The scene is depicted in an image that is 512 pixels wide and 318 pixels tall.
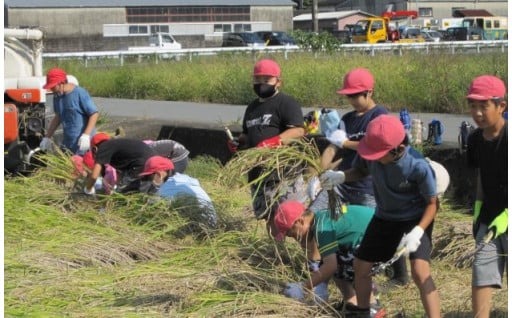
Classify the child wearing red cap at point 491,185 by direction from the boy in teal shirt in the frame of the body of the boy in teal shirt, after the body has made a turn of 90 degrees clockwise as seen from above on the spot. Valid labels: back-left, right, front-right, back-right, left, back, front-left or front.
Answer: back-right

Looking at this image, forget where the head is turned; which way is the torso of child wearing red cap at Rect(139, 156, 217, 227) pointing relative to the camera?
to the viewer's left

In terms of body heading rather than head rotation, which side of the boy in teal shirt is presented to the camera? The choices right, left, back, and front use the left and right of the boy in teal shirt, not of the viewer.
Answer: left

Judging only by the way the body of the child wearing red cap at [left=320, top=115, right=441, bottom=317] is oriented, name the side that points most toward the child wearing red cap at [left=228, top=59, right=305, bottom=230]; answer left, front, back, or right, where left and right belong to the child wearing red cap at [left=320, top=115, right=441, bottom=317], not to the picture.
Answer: right

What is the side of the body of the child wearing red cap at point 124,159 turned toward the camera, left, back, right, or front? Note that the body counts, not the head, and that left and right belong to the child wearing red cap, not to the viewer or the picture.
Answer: left

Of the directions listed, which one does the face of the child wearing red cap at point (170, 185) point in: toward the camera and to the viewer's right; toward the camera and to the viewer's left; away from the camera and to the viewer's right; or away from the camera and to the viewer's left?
toward the camera and to the viewer's left

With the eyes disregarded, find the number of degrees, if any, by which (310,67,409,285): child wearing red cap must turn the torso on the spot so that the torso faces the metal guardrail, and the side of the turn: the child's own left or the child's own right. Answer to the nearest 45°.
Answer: approximately 135° to the child's own right

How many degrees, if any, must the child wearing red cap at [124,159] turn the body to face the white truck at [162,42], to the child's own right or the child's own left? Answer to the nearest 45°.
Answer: approximately 90° to the child's own right

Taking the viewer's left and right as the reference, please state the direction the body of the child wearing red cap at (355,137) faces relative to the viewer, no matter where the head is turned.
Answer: facing the viewer and to the left of the viewer

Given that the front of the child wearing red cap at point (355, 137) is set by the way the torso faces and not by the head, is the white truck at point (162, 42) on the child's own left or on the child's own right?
on the child's own right
